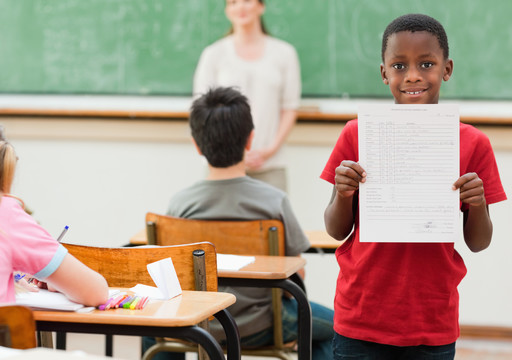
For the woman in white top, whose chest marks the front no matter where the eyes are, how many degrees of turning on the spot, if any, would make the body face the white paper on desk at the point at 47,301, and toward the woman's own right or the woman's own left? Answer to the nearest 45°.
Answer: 0° — they already face it

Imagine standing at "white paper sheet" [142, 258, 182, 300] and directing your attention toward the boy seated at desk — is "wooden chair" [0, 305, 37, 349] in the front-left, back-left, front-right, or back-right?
back-left

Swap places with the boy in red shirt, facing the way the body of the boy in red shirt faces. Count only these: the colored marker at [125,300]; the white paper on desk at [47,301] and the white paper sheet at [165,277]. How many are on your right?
3

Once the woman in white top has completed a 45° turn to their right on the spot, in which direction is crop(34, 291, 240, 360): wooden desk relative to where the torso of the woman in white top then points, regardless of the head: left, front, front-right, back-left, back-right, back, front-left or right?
front-left

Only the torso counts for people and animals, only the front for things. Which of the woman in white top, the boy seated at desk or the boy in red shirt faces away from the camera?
the boy seated at desk

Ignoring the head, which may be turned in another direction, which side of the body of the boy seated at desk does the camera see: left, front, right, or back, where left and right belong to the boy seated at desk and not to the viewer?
back

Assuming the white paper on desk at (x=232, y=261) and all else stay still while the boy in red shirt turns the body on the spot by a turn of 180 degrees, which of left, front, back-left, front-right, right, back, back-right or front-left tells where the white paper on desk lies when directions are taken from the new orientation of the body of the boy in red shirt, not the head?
front-left

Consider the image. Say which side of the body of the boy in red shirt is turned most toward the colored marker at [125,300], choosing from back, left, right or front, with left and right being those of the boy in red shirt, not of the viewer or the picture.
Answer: right

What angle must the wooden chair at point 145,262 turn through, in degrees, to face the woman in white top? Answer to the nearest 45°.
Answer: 0° — it already faces them

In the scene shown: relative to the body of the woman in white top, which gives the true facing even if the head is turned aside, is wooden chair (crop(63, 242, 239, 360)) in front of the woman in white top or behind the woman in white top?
in front

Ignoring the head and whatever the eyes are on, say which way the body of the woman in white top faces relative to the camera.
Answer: toward the camera

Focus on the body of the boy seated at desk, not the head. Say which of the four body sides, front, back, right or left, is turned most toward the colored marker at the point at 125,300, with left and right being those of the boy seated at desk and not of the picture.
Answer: back

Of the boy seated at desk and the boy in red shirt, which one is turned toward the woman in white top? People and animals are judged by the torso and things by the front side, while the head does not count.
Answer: the boy seated at desk

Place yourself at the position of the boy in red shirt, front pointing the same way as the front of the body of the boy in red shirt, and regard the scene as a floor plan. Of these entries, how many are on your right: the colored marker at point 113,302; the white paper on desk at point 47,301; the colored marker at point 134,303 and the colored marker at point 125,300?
4

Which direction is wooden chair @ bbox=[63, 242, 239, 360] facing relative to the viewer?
away from the camera

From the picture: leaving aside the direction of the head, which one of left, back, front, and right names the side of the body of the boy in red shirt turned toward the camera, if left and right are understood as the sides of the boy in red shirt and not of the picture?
front

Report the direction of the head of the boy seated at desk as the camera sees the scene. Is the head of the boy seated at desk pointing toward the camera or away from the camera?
away from the camera
